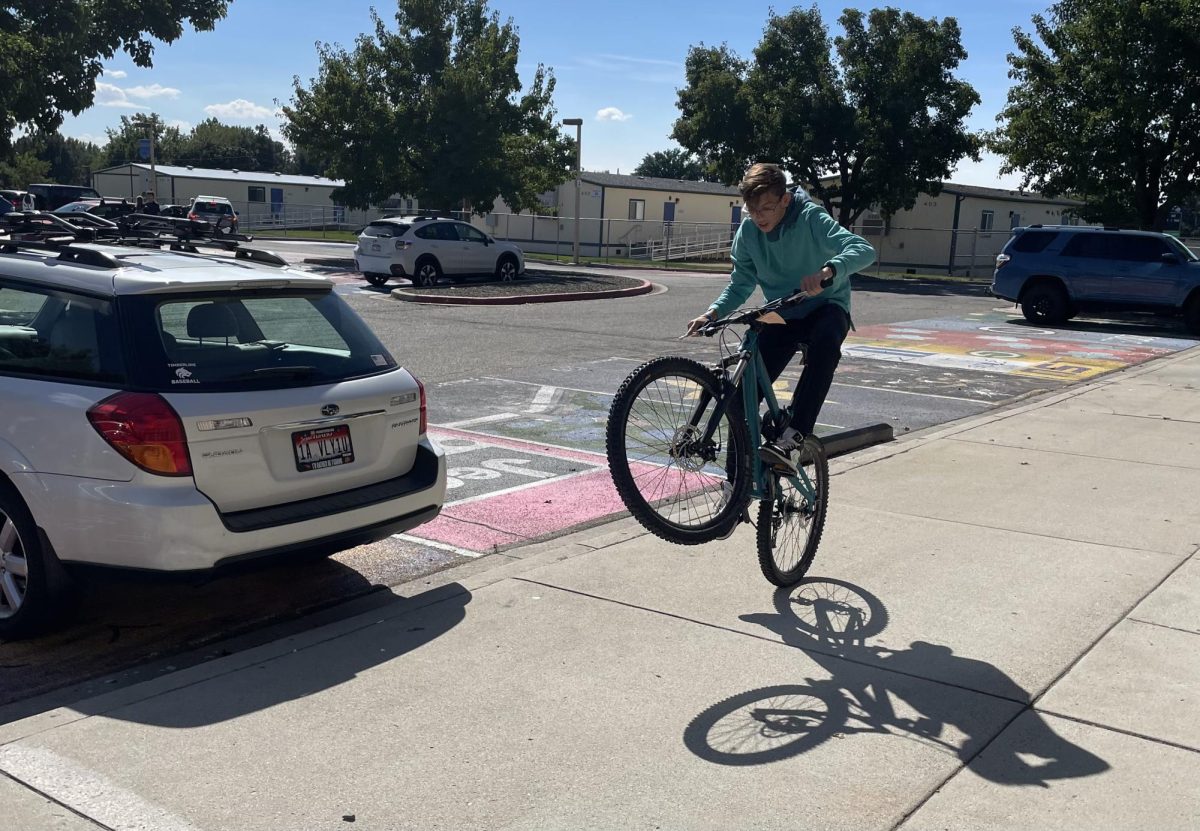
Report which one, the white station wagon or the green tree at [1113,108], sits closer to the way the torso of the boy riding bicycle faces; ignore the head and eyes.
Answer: the white station wagon

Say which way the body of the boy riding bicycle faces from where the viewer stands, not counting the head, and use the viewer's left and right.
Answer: facing the viewer and to the left of the viewer

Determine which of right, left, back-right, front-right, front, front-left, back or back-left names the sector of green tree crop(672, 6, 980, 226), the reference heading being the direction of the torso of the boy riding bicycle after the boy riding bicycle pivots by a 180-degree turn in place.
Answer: front-left

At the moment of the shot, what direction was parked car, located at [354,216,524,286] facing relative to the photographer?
facing away from the viewer and to the right of the viewer

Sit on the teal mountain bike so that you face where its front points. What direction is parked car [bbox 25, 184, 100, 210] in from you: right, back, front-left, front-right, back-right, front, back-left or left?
right

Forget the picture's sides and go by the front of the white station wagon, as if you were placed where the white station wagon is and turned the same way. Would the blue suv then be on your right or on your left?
on your right

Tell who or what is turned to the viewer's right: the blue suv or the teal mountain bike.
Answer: the blue suv

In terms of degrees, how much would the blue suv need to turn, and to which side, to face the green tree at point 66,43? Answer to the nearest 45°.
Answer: approximately 180°

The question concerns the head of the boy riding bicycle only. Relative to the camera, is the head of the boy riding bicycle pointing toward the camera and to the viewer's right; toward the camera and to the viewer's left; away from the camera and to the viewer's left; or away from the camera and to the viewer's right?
toward the camera and to the viewer's left

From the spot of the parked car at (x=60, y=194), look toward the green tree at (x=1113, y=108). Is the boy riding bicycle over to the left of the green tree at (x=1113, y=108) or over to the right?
right

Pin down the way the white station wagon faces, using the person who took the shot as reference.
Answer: facing away from the viewer and to the left of the viewer

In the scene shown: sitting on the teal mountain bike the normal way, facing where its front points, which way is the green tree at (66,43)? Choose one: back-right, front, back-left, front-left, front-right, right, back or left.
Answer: right

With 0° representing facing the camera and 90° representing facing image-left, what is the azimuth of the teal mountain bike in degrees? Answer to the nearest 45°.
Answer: approximately 45°

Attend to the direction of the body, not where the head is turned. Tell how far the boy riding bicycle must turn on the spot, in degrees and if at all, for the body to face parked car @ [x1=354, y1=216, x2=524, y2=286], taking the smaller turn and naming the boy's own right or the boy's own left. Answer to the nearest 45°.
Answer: approximately 135° to the boy's own right

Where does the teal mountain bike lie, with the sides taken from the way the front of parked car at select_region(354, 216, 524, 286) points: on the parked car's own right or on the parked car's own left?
on the parked car's own right
